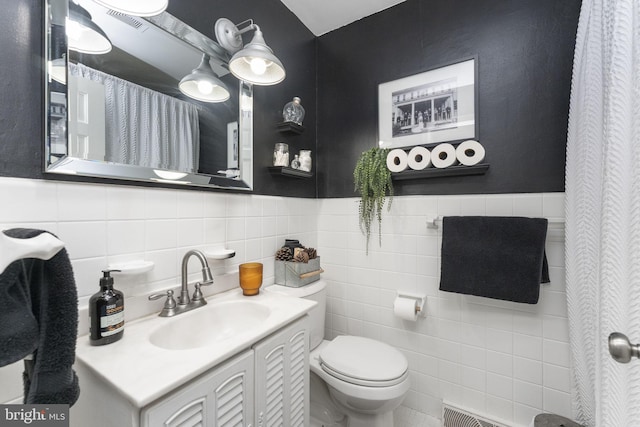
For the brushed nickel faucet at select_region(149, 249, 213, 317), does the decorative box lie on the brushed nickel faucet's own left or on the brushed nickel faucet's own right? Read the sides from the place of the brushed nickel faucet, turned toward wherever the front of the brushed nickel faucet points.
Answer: on the brushed nickel faucet's own left

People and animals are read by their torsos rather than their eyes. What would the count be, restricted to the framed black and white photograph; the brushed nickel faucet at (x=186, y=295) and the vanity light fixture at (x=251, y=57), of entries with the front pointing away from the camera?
0

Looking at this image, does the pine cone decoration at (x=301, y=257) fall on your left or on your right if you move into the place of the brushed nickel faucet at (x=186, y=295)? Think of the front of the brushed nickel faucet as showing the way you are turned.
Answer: on your left

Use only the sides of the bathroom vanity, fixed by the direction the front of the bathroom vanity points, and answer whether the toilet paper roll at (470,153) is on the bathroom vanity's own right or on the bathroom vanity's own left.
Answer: on the bathroom vanity's own left

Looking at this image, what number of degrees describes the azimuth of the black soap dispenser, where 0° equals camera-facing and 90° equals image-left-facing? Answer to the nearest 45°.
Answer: approximately 315°

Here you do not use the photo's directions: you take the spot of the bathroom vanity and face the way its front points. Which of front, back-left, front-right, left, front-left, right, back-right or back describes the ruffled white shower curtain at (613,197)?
front

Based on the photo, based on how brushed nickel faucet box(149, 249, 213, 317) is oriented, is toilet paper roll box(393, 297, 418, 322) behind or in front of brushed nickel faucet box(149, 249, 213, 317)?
in front

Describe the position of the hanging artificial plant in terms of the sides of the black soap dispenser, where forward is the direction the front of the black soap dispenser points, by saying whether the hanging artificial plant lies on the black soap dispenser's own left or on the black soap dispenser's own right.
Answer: on the black soap dispenser's own left

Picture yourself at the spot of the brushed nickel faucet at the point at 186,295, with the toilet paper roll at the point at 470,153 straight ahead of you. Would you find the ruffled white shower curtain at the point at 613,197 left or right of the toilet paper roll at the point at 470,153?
right

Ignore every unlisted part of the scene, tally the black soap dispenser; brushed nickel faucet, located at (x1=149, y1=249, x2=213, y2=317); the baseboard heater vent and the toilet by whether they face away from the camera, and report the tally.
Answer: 0

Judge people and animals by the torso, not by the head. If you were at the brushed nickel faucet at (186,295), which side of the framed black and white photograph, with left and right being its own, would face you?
front

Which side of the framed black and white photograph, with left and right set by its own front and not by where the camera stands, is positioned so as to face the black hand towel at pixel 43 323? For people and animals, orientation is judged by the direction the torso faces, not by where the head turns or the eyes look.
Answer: front

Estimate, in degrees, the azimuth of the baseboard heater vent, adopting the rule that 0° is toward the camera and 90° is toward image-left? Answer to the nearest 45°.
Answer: approximately 45°

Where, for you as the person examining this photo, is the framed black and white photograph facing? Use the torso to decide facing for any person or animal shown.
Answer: facing the viewer and to the left of the viewer

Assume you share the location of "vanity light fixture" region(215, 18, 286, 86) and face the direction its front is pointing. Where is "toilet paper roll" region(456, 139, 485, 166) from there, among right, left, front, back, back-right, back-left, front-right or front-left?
front-left
